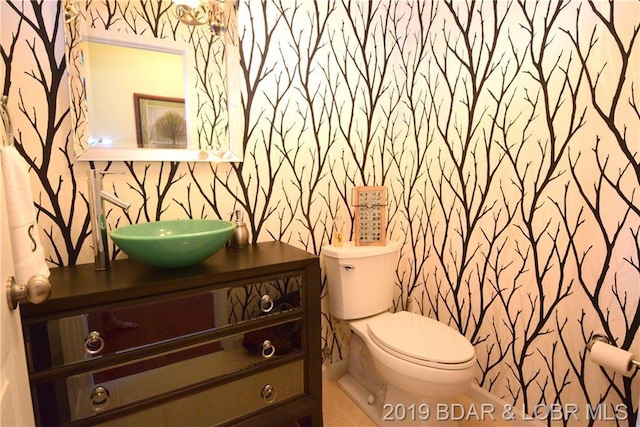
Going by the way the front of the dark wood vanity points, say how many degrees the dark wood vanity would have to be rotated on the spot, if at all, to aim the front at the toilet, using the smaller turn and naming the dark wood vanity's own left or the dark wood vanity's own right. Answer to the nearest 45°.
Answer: approximately 45° to the dark wood vanity's own left

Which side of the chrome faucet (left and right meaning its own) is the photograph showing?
right

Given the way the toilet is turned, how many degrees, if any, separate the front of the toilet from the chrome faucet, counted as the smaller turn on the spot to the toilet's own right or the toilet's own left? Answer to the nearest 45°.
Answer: approximately 90° to the toilet's own right

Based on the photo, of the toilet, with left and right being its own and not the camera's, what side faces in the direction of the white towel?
right

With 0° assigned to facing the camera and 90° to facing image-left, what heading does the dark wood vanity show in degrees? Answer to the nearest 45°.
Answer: approximately 315°

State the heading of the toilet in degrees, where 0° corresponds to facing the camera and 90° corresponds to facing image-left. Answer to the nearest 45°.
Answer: approximately 315°

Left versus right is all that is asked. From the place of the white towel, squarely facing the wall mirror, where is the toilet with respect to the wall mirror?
right
